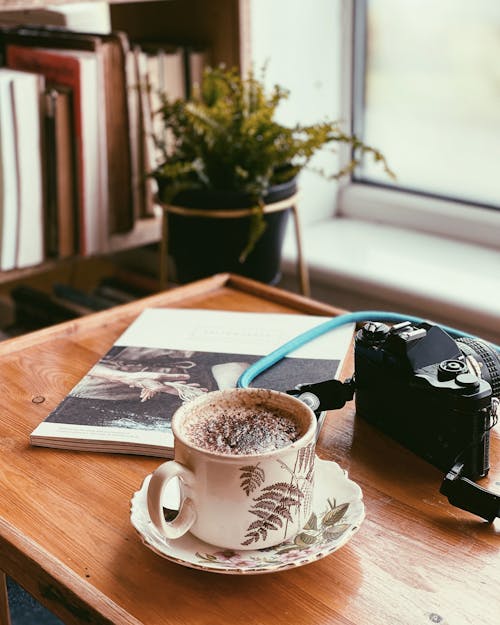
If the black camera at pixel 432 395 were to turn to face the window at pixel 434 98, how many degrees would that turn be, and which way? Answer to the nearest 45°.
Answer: approximately 45° to its left

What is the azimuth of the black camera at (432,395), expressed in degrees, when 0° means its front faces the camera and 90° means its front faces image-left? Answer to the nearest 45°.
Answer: approximately 225°

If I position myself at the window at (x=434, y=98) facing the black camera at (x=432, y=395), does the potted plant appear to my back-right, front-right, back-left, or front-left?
front-right

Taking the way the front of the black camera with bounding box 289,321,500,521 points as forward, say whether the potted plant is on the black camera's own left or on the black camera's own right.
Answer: on the black camera's own left
